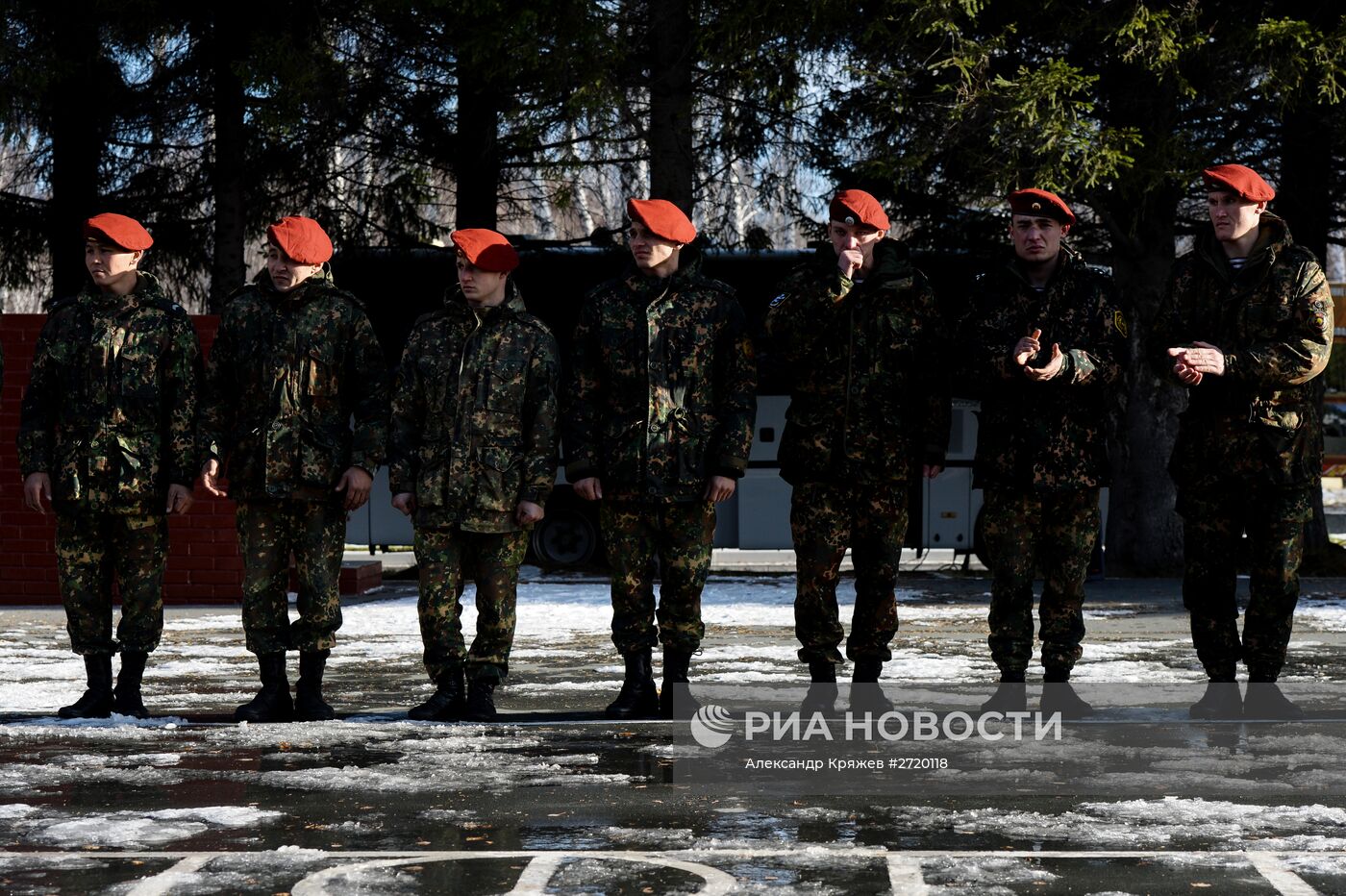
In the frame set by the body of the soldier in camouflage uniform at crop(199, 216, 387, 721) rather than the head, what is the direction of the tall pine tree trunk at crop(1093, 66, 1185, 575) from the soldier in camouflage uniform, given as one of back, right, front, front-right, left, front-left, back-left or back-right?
back-left

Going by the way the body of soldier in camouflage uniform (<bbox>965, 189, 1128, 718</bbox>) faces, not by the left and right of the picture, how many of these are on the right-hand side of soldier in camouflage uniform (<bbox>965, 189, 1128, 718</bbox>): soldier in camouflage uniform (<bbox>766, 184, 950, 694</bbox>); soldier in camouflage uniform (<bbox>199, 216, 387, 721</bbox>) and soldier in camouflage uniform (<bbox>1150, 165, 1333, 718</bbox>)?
2

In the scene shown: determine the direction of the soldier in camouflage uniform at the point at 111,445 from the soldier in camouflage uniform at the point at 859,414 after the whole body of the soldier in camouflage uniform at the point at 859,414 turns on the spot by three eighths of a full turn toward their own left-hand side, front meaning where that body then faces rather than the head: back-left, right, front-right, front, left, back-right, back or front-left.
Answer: back-left

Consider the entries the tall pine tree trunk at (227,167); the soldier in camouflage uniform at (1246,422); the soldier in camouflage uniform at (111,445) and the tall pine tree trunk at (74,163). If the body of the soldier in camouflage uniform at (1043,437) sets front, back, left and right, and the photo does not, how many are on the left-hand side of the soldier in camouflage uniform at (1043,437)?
1

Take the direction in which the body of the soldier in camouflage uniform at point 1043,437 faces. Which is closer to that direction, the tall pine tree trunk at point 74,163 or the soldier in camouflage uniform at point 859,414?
the soldier in camouflage uniform

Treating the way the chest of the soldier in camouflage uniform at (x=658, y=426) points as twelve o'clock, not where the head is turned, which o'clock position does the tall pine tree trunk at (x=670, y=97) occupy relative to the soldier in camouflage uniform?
The tall pine tree trunk is roughly at 6 o'clock from the soldier in camouflage uniform.

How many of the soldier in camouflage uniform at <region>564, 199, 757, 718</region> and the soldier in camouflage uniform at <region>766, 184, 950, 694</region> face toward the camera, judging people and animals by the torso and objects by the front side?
2

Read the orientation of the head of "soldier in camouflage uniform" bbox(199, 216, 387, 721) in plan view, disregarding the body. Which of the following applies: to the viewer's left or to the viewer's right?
to the viewer's left

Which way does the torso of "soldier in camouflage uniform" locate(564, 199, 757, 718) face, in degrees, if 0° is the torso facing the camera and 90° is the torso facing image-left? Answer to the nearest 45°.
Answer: approximately 0°

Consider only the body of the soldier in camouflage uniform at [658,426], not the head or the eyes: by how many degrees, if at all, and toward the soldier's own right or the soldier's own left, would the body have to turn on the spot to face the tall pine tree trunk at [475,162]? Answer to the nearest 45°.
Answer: approximately 180°

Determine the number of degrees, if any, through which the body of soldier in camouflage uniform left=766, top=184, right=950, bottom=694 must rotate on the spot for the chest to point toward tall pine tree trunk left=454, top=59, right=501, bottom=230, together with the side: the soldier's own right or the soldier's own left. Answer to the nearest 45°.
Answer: approximately 180°
